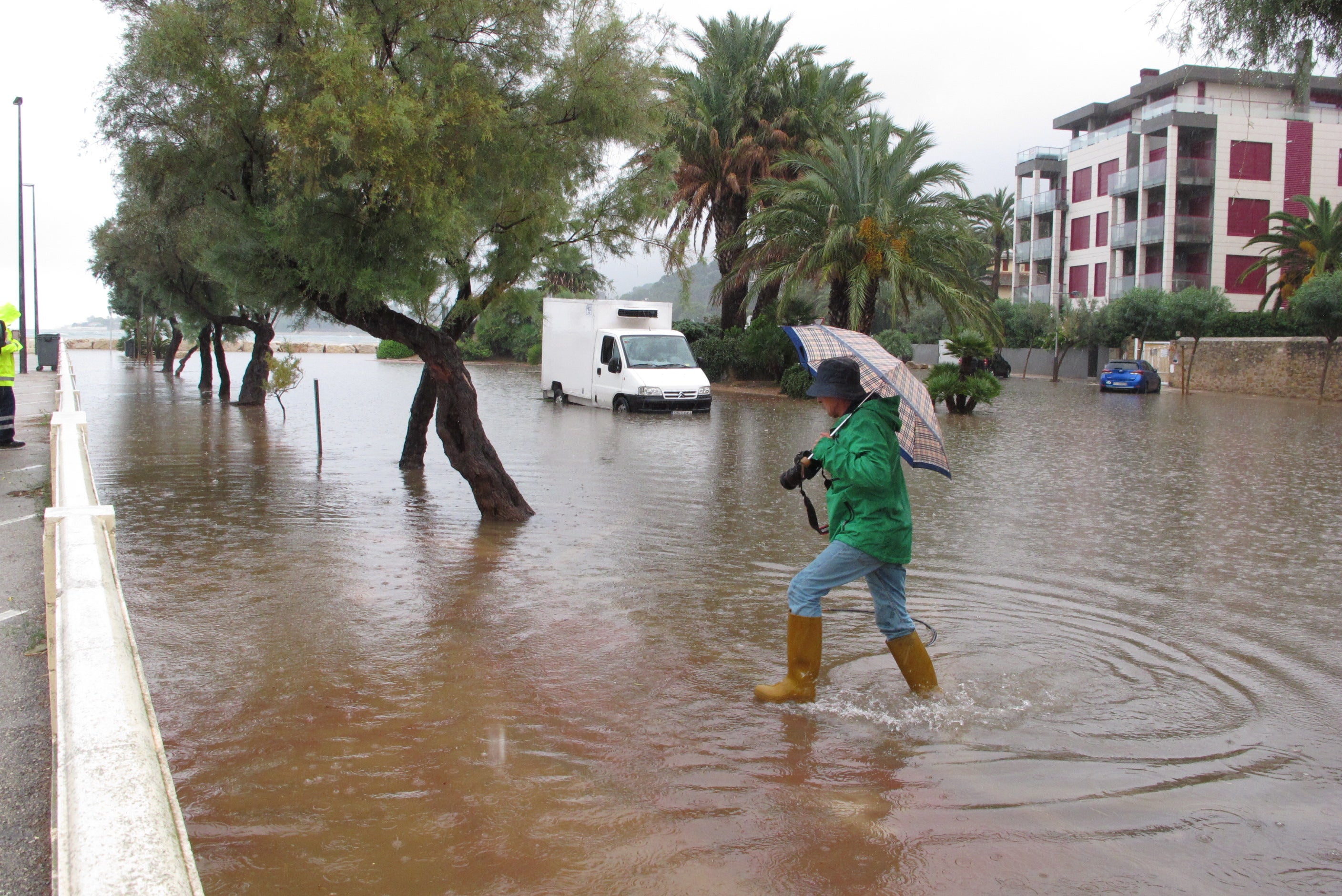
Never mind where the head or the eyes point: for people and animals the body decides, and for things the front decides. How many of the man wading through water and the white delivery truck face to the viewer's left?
1

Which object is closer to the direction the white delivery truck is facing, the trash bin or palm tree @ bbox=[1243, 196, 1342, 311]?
the palm tree

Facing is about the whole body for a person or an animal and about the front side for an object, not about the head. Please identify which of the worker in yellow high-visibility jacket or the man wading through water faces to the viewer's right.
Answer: the worker in yellow high-visibility jacket

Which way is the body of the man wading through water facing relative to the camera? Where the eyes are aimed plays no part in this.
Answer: to the viewer's left

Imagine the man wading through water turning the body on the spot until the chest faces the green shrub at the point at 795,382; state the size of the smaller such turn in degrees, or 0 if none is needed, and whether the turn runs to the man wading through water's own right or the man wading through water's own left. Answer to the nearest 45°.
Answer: approximately 90° to the man wading through water's own right

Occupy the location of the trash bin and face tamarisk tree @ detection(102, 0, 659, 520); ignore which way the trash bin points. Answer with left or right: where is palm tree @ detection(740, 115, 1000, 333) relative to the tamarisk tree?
left

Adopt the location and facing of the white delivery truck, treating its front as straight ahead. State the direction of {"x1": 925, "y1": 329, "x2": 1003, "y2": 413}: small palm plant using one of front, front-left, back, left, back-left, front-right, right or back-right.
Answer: front-left

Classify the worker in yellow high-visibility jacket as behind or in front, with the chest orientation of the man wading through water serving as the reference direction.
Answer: in front

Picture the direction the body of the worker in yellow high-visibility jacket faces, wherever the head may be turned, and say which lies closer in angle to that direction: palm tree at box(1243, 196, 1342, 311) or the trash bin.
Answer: the palm tree

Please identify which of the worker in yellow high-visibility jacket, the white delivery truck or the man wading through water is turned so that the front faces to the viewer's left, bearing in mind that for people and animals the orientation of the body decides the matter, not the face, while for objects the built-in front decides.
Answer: the man wading through water

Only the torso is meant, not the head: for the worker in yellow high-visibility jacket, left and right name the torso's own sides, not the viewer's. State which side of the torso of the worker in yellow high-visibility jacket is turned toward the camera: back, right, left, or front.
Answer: right

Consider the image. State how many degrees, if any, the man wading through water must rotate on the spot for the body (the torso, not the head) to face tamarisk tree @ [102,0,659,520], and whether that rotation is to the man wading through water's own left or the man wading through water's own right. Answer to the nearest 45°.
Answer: approximately 45° to the man wading through water's own right

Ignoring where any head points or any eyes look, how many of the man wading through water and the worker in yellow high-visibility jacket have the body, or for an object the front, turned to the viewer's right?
1

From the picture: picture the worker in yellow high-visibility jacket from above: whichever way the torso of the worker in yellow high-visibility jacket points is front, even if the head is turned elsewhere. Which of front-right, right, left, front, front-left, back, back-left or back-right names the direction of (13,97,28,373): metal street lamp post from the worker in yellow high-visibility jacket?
left

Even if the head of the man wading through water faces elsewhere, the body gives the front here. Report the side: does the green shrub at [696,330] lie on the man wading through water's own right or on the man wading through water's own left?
on the man wading through water's own right
